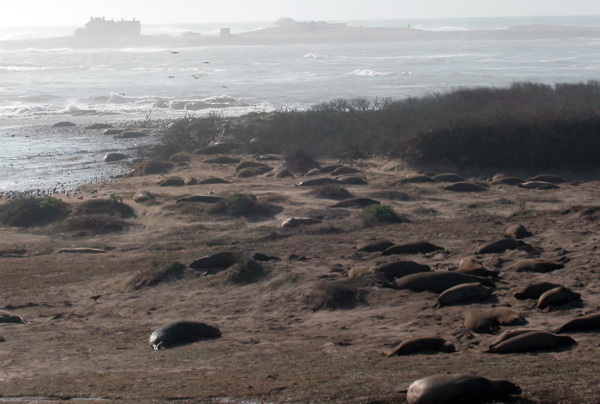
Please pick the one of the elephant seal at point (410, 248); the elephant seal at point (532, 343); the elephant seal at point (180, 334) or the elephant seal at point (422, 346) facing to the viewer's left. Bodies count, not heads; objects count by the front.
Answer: the elephant seal at point (180, 334)

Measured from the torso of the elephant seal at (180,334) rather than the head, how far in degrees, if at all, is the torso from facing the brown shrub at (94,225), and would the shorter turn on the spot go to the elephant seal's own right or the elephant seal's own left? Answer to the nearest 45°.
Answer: approximately 90° to the elephant seal's own right

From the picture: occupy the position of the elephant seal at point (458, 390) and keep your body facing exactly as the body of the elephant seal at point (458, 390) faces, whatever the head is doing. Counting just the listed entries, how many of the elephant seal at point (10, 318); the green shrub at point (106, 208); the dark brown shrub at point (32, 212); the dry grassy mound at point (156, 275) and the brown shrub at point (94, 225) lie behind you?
0

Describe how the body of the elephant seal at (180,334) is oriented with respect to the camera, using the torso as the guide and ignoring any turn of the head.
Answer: to the viewer's left

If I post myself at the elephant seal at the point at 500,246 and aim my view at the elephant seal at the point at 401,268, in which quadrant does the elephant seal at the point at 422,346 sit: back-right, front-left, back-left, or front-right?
front-left

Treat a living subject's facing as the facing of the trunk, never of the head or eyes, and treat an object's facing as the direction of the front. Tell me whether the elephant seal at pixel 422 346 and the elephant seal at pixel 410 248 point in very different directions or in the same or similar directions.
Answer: same or similar directions

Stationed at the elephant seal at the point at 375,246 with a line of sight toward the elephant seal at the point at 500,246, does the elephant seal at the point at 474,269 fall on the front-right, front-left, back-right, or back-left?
front-right

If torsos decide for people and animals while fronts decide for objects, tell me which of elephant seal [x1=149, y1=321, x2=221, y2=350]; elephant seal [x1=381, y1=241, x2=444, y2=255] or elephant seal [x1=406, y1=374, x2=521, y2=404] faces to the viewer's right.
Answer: elephant seal [x1=381, y1=241, x2=444, y2=255]

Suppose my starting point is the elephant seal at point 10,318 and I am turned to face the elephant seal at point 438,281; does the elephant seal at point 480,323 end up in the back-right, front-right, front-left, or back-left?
front-right

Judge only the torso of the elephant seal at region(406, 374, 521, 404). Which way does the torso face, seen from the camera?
to the viewer's left
